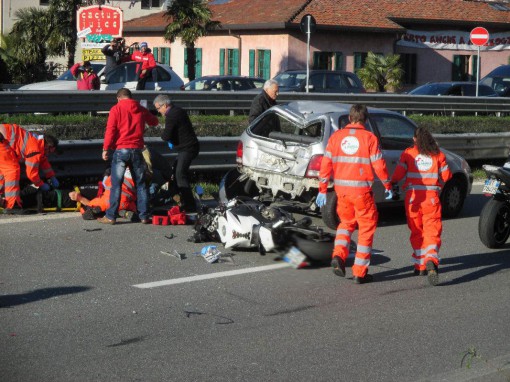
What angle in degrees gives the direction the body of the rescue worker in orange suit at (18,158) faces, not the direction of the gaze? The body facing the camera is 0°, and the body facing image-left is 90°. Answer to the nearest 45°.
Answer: approximately 270°

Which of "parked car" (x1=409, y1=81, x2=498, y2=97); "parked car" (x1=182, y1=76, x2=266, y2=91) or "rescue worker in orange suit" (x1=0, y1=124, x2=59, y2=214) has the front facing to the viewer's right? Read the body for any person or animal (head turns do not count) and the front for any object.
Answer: the rescue worker in orange suit

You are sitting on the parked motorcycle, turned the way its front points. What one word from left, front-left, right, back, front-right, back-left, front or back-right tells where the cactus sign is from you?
left

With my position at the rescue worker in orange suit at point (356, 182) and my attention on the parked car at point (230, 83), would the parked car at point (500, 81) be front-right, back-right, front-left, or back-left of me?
front-right

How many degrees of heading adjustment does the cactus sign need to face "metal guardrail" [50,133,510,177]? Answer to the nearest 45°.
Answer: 0° — it already faces it

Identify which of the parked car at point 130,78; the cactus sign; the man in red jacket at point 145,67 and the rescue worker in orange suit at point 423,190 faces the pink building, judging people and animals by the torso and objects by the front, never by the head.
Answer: the rescue worker in orange suit

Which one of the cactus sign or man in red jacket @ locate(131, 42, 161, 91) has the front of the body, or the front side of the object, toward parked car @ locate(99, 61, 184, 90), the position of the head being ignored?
the cactus sign

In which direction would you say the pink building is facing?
toward the camera

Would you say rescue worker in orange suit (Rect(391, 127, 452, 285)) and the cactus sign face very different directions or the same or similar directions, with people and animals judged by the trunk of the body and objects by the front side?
very different directions

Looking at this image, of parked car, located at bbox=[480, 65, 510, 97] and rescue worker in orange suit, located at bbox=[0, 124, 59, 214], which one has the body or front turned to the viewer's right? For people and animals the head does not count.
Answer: the rescue worker in orange suit

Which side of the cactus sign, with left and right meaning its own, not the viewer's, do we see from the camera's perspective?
front

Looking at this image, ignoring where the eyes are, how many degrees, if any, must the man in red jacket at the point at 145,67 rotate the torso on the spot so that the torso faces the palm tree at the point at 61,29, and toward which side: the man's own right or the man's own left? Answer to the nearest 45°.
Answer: approximately 180°

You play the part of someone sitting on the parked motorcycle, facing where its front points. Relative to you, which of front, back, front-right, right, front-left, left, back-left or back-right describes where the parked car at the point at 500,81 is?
front-left

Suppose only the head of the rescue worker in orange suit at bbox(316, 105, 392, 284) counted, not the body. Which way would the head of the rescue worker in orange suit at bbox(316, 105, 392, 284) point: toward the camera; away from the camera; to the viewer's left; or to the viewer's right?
away from the camera

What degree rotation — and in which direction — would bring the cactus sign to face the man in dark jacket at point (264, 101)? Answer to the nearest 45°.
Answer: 0° — it already faces them

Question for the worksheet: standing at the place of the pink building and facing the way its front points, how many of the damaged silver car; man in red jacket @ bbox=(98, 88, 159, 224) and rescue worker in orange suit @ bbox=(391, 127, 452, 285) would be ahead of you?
3

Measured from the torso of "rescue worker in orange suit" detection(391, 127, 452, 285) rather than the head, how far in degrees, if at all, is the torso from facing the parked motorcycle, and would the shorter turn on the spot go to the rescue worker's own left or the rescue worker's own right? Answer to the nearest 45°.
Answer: approximately 45° to the rescue worker's own right
